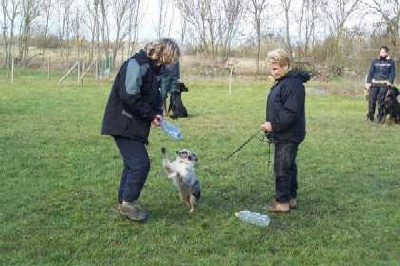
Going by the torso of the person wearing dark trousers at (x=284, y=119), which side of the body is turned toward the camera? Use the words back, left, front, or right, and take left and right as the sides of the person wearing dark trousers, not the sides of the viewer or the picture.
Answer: left

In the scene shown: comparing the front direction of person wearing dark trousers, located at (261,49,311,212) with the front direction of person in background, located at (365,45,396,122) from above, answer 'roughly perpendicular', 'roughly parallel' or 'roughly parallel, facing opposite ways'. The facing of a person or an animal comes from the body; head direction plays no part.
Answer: roughly perpendicular

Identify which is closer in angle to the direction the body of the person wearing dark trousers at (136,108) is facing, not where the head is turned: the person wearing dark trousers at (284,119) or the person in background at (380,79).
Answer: the person wearing dark trousers

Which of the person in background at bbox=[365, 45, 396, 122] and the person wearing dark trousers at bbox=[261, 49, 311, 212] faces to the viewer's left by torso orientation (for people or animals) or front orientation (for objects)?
the person wearing dark trousers

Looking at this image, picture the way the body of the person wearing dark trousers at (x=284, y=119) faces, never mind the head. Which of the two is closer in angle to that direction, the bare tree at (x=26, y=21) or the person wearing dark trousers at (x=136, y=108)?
the person wearing dark trousers

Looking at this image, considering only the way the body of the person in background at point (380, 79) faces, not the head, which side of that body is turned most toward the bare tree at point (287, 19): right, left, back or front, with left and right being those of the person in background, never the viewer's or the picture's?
back

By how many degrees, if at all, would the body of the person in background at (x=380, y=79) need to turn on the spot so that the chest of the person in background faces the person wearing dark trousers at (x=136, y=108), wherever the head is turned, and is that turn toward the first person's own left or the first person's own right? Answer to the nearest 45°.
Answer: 0° — they already face them

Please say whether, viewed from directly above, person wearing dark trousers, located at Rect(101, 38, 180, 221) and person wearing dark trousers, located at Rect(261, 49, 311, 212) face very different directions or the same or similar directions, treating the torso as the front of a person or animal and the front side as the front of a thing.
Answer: very different directions

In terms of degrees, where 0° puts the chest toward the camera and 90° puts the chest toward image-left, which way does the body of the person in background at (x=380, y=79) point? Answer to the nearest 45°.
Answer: approximately 0°

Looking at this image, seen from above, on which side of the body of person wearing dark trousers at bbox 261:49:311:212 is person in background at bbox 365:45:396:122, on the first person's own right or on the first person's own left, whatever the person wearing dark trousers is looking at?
on the first person's own right

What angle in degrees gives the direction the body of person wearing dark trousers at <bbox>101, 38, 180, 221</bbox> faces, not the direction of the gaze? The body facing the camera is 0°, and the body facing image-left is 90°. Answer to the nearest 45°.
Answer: approximately 270°

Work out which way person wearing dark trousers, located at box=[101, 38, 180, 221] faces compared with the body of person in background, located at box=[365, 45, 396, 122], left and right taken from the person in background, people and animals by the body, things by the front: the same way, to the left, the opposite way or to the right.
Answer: to the left
